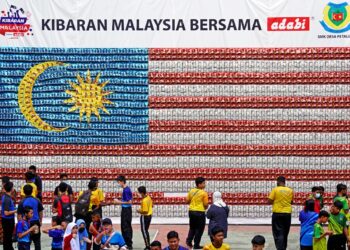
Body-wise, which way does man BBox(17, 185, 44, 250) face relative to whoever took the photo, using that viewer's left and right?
facing away from the viewer

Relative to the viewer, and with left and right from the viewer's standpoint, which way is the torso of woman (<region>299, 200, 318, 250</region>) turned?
facing away from the viewer

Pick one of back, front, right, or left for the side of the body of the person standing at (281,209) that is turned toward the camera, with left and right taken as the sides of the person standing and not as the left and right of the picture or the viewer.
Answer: back

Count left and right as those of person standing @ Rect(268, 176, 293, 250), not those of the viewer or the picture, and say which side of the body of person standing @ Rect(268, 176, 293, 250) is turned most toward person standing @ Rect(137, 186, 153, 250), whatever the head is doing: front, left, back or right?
left
